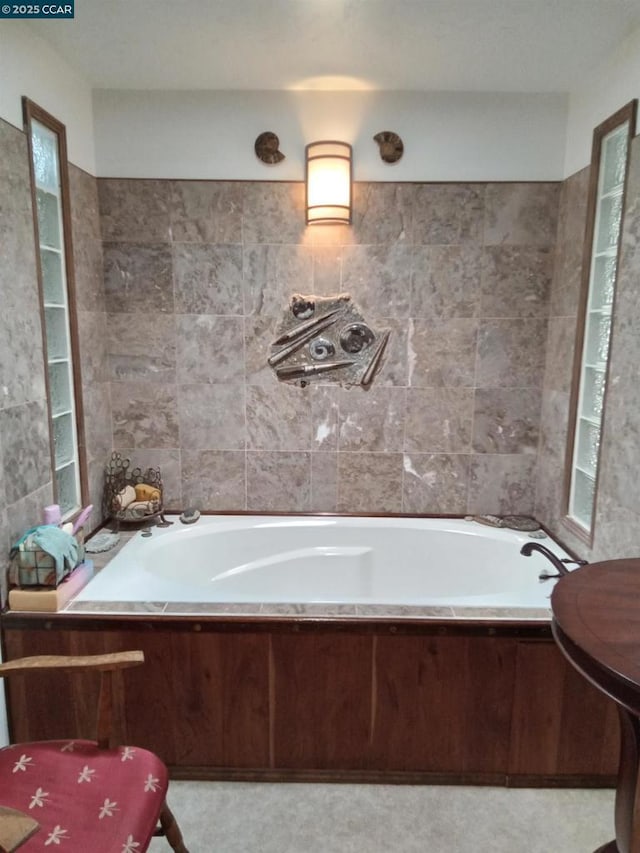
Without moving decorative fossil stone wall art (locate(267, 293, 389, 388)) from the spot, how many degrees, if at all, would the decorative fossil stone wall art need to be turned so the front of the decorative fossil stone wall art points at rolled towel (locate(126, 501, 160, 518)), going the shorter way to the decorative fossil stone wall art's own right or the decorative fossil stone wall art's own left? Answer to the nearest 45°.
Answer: approximately 90° to the decorative fossil stone wall art's own right

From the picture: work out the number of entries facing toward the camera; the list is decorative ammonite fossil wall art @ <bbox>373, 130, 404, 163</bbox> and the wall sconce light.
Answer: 2

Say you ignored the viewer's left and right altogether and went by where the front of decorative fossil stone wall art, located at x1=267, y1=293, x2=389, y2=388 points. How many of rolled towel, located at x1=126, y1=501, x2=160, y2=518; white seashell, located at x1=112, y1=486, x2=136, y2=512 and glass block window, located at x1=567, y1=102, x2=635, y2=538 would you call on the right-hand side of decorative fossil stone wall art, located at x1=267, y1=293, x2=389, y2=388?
2

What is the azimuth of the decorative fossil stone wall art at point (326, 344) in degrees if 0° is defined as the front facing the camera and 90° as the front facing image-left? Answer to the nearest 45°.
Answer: approximately 0°

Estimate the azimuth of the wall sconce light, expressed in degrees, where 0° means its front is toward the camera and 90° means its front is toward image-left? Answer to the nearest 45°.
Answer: approximately 0°
